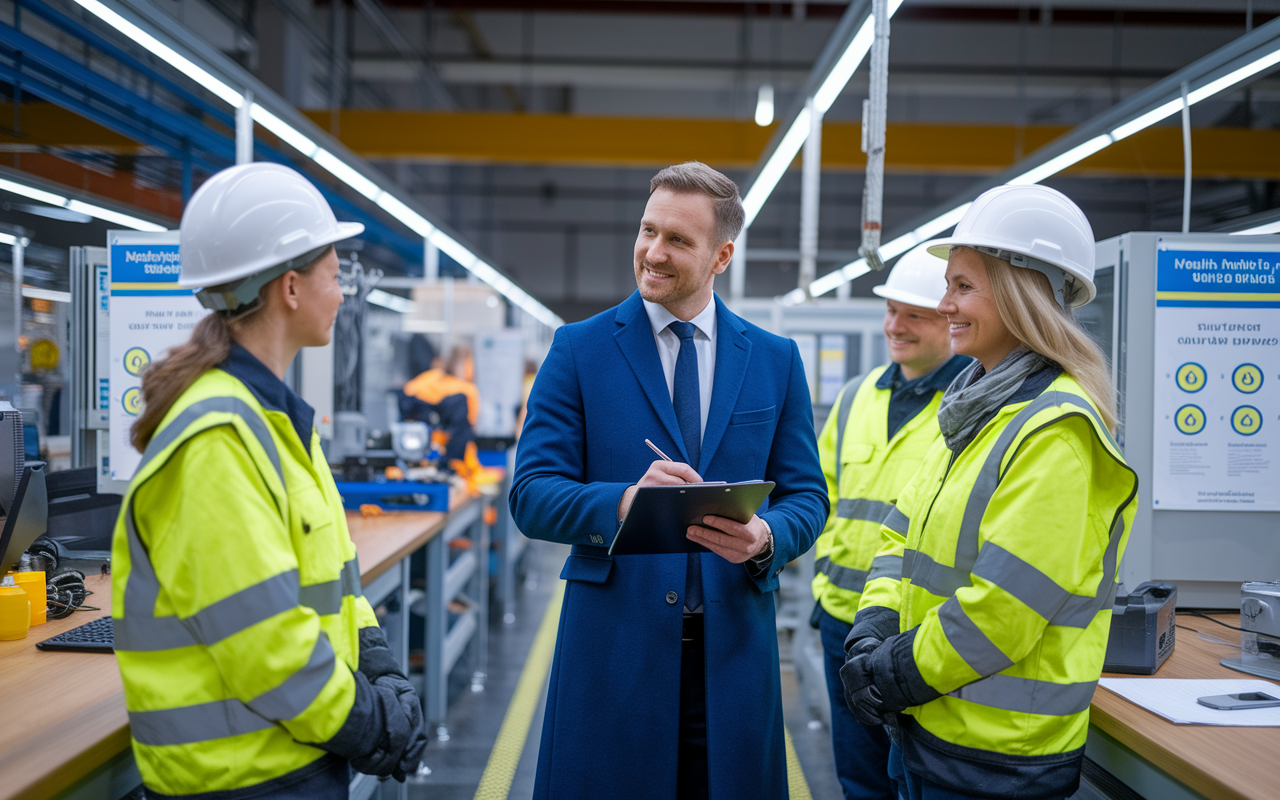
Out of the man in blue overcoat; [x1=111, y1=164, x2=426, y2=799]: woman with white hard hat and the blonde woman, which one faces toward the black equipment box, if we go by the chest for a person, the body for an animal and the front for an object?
the woman with white hard hat

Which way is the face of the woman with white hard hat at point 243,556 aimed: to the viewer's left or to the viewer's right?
to the viewer's right

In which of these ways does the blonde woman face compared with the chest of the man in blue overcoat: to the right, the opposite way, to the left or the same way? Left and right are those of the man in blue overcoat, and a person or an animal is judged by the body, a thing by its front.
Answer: to the right

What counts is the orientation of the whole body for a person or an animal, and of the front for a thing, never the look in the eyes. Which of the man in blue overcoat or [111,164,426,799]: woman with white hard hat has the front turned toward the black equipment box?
the woman with white hard hat

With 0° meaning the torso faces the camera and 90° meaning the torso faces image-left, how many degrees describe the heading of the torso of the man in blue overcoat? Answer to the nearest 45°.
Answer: approximately 0°

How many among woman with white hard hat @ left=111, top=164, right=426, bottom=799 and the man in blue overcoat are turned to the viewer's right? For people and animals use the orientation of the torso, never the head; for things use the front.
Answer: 1

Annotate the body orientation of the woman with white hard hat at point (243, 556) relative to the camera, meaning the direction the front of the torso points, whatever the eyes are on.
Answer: to the viewer's right

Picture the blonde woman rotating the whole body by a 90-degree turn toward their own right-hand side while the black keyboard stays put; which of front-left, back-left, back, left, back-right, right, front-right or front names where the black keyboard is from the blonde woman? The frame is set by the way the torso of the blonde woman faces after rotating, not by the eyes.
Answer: front-left

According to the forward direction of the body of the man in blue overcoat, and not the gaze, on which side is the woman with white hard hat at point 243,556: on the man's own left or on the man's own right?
on the man's own right

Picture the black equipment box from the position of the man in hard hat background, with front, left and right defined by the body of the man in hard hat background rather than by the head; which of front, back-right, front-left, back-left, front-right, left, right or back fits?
left

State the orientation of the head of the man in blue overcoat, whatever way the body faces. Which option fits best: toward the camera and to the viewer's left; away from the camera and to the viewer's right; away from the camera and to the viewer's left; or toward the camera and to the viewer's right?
toward the camera and to the viewer's left

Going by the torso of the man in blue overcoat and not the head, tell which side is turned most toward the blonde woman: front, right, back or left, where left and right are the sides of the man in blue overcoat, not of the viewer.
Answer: left

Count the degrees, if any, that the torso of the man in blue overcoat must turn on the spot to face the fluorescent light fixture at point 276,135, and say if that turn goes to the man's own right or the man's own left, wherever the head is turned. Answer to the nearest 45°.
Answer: approximately 135° to the man's own right

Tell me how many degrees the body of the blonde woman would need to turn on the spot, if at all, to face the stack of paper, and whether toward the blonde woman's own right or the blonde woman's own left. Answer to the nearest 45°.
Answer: approximately 180°

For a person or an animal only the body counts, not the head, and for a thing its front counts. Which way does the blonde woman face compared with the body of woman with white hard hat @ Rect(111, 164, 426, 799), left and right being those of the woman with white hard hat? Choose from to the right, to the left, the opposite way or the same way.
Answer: the opposite way

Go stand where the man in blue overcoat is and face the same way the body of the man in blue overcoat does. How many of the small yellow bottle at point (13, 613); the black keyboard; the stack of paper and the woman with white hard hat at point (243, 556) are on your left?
1
